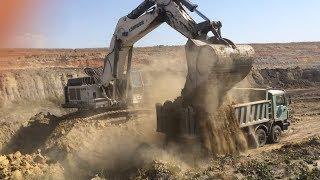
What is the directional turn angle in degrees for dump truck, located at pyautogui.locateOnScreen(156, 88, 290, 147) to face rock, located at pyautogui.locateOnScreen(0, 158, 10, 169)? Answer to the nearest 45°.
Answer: approximately 180°

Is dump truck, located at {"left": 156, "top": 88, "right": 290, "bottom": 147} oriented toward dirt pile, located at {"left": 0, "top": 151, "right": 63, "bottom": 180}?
no

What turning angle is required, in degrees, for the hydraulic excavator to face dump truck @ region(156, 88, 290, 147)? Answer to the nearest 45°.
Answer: approximately 45° to its left

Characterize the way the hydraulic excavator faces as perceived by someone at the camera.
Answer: facing the viewer and to the right of the viewer

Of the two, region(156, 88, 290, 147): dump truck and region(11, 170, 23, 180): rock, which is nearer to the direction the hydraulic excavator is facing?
the dump truck

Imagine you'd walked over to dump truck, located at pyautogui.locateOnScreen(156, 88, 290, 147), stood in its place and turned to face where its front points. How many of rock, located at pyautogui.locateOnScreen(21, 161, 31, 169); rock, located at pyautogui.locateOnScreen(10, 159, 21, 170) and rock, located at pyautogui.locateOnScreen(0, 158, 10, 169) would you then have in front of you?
0

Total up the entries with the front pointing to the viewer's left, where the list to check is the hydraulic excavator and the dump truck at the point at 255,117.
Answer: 0

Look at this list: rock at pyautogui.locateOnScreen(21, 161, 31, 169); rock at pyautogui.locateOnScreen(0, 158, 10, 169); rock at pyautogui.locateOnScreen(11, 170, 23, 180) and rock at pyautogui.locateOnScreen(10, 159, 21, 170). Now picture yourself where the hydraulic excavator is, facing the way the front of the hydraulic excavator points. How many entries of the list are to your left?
0

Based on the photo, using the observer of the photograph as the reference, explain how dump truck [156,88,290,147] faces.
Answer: facing away from the viewer and to the right of the viewer

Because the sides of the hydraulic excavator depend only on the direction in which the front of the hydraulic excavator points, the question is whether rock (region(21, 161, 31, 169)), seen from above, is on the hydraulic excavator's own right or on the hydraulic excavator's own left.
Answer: on the hydraulic excavator's own right

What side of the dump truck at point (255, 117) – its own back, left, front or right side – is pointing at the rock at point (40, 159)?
back

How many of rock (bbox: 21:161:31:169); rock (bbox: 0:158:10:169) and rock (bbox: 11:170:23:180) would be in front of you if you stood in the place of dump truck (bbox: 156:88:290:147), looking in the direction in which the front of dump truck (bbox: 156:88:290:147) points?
0

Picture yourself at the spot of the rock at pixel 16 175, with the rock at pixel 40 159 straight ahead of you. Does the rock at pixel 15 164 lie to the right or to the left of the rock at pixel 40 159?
left
